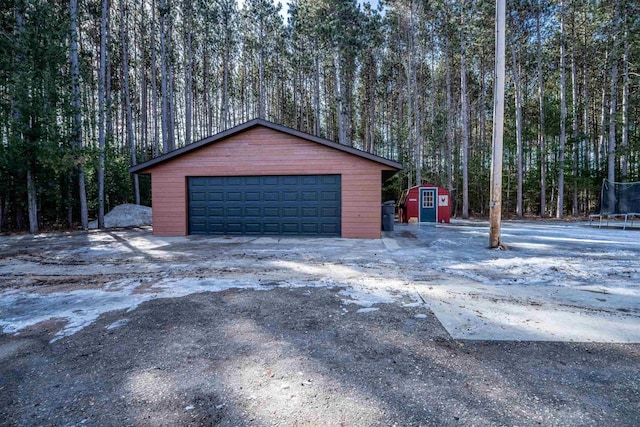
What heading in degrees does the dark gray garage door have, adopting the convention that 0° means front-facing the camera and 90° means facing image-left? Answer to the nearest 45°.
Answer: approximately 0°

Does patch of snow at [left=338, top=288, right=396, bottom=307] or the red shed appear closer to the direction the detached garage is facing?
the patch of snow

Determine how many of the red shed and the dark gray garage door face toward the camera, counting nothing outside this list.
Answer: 2

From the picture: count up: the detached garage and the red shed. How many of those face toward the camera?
2

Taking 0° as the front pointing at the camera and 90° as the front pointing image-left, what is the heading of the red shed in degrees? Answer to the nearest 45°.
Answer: approximately 0°

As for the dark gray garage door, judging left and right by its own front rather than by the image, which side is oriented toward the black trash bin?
left

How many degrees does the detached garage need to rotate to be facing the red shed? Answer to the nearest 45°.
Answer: approximately 135° to its left

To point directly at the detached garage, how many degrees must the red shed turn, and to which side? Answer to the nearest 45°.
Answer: approximately 45° to its right

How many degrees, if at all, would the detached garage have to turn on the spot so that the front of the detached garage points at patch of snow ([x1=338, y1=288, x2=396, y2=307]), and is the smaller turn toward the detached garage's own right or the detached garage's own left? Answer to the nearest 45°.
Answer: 0° — it already faces it

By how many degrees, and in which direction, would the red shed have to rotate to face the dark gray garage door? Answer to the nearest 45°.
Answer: approximately 45° to its right

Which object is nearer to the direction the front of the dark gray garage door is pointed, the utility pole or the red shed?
the utility pole
